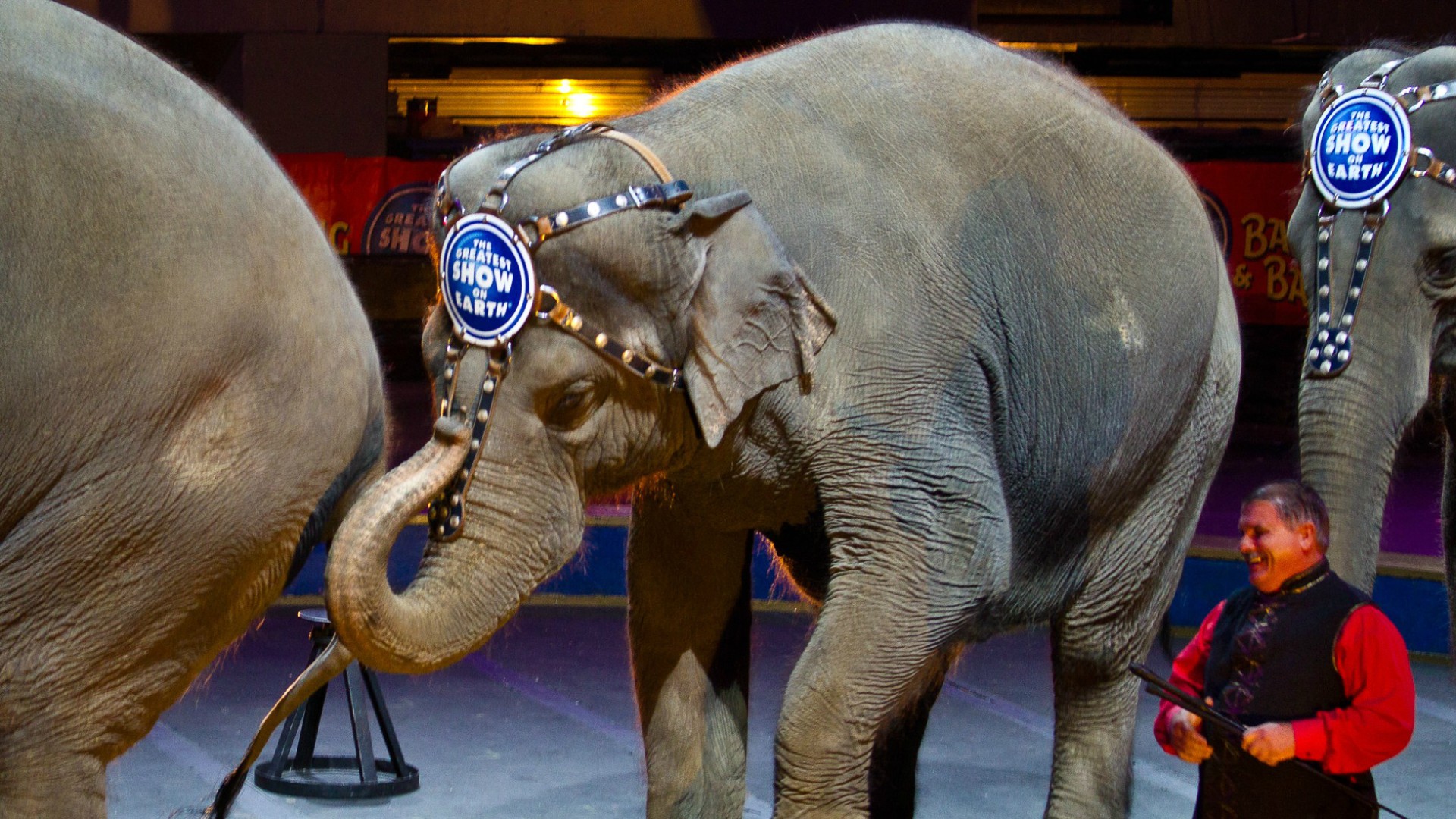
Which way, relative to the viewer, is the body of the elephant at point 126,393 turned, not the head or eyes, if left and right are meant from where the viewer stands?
facing to the left of the viewer

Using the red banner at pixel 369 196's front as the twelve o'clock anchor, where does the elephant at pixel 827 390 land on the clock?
The elephant is roughly at 12 o'clock from the red banner.

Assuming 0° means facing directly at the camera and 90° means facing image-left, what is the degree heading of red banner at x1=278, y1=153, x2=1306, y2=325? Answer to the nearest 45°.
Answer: approximately 0°

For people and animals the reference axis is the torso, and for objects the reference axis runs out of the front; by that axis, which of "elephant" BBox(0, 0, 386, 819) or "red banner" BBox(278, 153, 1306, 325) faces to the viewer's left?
the elephant

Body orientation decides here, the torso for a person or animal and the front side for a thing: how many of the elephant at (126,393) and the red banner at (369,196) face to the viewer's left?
1

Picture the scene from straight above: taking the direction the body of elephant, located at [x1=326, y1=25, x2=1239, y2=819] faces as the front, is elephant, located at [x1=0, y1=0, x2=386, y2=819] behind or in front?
in front

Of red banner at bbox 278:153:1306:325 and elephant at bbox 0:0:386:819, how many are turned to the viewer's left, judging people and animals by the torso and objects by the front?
1

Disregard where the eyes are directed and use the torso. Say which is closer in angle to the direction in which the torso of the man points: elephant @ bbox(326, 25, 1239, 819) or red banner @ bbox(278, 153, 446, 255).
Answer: the elephant

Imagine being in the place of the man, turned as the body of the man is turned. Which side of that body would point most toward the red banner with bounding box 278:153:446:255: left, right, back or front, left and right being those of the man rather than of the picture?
right
